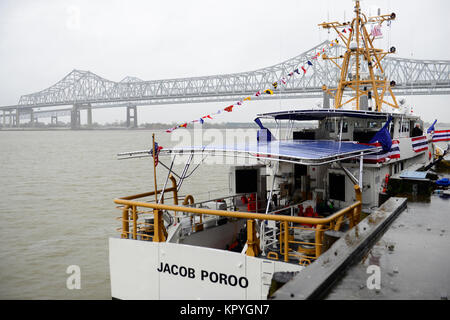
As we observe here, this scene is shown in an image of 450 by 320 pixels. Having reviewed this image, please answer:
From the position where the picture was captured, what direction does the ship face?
facing away from the viewer and to the right of the viewer
